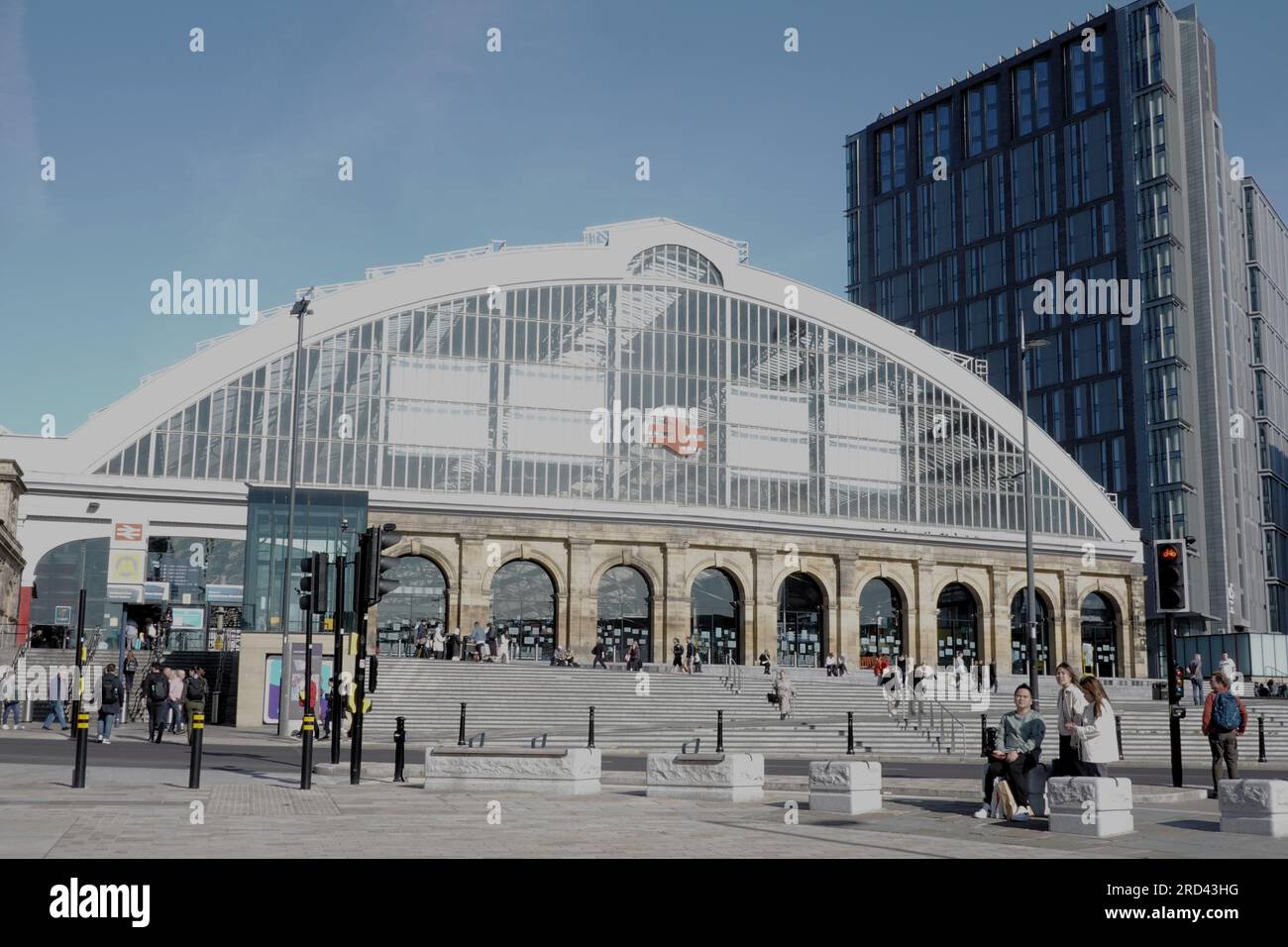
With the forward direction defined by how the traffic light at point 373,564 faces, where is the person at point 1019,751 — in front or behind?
in front

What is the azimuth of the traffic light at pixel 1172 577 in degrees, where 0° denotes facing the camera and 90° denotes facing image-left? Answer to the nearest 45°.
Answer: approximately 0°

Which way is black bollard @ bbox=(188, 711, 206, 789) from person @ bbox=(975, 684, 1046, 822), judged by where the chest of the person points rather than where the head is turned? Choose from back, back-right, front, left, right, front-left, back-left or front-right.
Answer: front-right

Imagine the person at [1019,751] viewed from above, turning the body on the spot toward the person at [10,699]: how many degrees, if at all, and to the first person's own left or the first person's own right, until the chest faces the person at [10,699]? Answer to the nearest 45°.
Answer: approximately 90° to the first person's own right

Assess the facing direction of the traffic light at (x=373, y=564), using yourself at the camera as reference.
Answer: facing to the right of the viewer

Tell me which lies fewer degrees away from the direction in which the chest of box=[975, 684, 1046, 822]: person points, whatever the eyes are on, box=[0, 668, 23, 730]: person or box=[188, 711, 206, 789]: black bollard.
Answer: the black bollard
